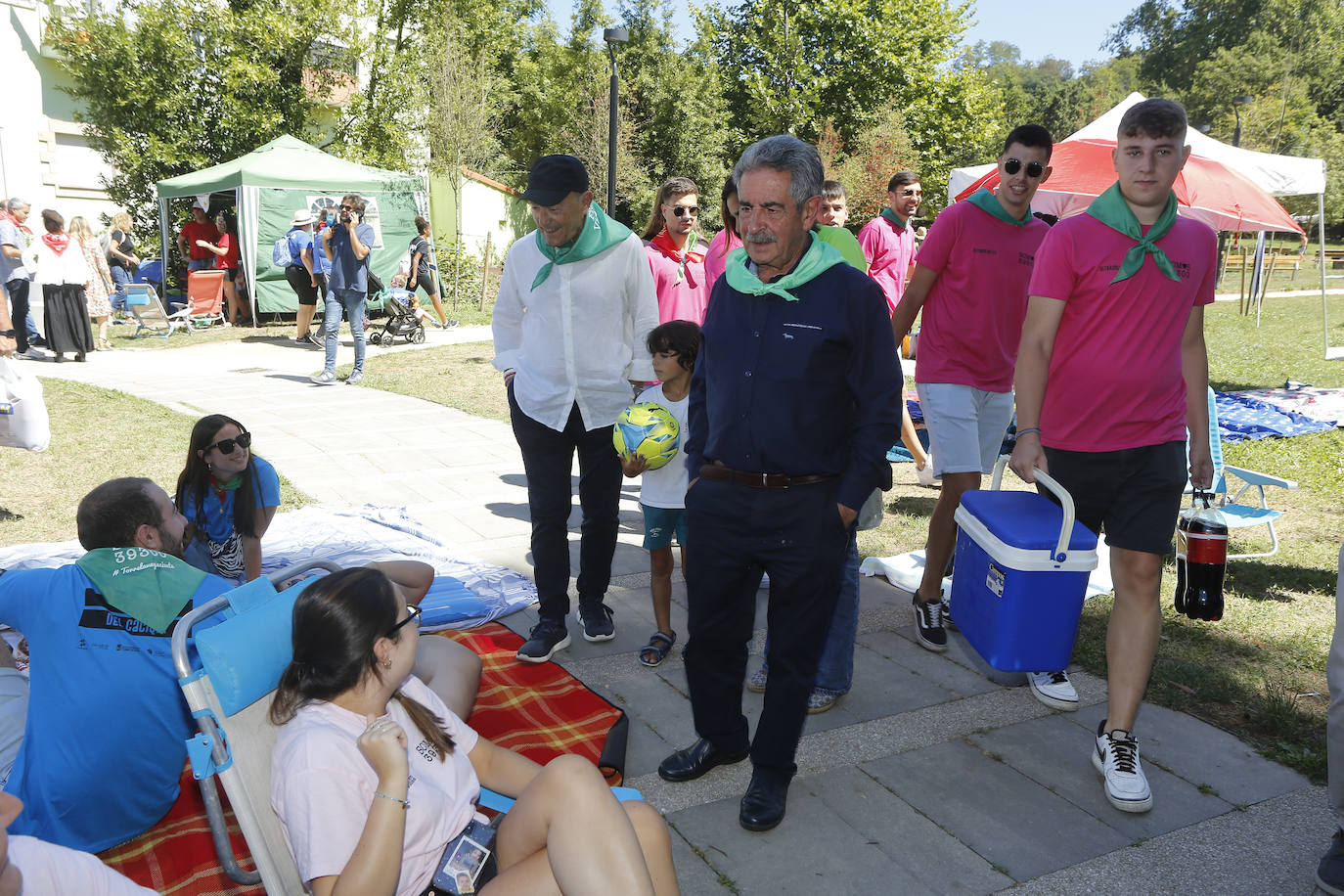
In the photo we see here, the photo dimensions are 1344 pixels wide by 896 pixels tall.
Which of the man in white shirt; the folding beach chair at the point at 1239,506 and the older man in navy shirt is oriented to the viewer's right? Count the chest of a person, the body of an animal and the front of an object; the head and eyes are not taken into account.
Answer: the folding beach chair

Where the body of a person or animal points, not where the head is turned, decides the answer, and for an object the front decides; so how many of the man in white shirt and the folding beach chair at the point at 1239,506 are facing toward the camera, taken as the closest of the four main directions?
1

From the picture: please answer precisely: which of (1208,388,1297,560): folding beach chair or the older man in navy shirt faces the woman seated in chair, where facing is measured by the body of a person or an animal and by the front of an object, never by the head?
the older man in navy shirt

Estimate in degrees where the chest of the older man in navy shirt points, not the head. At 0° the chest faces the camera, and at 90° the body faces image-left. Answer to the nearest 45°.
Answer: approximately 45°

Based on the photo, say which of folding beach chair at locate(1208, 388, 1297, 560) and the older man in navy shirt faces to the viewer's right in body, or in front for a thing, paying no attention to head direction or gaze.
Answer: the folding beach chair

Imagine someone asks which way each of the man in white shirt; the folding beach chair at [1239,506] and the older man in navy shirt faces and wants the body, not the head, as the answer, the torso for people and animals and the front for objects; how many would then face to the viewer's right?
1

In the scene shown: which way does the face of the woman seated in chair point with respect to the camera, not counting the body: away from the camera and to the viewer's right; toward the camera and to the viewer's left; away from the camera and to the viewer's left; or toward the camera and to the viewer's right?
away from the camera and to the viewer's right

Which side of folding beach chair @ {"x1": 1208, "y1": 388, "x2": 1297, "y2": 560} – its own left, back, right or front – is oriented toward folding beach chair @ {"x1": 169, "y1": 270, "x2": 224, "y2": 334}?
back

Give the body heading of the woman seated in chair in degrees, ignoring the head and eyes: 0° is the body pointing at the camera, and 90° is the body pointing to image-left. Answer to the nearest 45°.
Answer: approximately 315°

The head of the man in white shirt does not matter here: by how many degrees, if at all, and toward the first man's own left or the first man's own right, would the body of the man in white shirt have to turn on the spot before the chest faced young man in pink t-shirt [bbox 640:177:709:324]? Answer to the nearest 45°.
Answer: approximately 180°

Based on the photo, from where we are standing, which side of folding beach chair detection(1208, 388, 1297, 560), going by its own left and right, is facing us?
right

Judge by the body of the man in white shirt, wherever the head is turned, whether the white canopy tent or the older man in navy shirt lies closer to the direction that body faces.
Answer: the older man in navy shirt

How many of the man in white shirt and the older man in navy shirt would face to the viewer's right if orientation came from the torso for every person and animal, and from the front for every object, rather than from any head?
0
